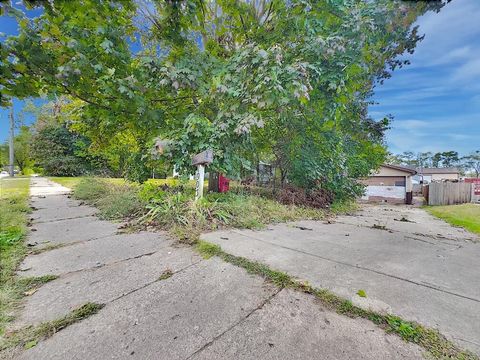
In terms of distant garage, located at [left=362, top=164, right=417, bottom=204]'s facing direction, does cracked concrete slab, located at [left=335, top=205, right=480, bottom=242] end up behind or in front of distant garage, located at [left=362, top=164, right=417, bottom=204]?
in front

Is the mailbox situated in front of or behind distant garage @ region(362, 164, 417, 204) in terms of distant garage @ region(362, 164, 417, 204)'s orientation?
in front

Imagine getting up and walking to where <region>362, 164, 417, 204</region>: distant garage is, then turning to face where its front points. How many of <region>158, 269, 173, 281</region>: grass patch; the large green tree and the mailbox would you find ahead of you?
3

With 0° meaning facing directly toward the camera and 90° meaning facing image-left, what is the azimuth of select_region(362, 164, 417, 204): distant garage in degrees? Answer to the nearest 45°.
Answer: approximately 0°

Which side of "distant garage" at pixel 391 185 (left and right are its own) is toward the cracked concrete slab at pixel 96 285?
front

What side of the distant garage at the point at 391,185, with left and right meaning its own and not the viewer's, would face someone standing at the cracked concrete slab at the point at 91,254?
front

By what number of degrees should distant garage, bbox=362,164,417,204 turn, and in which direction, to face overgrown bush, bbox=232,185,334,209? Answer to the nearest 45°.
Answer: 0° — it already faces it

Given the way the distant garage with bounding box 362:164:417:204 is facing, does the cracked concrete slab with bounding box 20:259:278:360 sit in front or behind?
in front
